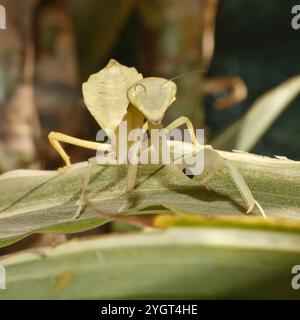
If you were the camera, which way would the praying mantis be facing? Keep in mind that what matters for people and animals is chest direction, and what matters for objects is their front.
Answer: facing the viewer and to the right of the viewer
